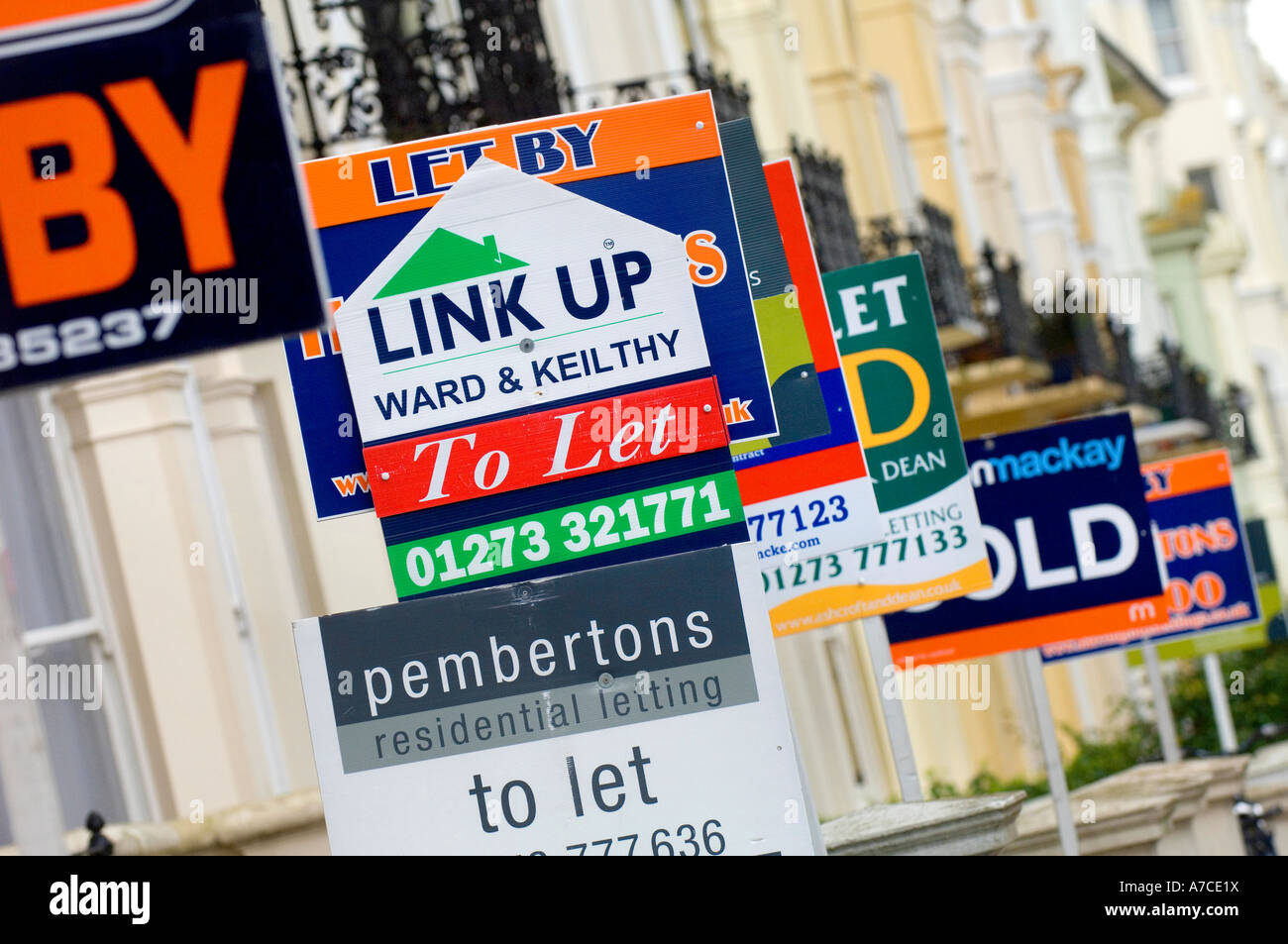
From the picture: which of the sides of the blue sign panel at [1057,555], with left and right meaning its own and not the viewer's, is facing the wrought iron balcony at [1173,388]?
back

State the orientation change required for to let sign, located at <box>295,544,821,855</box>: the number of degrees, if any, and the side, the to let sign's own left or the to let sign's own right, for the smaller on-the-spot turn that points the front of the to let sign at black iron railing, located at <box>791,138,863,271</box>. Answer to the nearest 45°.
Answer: approximately 180°

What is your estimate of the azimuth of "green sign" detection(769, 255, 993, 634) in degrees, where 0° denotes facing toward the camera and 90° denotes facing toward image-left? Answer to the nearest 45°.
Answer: approximately 0°

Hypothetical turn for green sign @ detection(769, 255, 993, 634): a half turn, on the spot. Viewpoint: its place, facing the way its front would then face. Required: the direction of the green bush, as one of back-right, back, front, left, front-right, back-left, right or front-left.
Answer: front

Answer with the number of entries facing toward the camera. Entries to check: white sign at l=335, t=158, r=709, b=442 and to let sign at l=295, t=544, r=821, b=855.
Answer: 2
